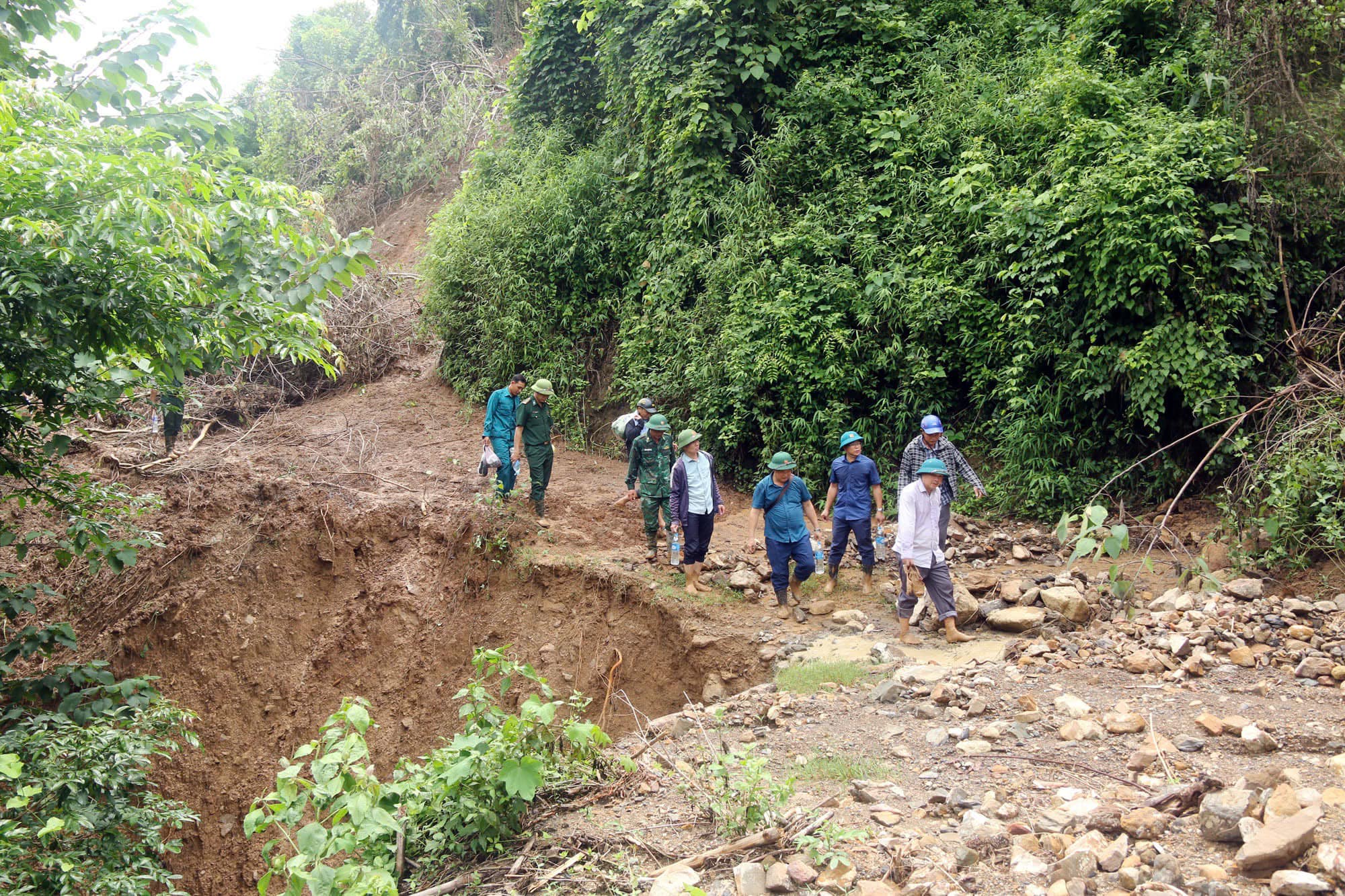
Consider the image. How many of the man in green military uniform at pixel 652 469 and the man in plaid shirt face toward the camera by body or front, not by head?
2

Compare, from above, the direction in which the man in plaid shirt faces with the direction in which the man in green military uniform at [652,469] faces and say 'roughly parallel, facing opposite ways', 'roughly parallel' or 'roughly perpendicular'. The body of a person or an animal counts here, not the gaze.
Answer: roughly parallel

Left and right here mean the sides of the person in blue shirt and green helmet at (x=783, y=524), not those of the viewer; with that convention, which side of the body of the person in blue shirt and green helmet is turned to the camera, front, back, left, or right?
front

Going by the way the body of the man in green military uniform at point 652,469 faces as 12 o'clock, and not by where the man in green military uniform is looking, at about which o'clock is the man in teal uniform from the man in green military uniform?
The man in teal uniform is roughly at 4 o'clock from the man in green military uniform.

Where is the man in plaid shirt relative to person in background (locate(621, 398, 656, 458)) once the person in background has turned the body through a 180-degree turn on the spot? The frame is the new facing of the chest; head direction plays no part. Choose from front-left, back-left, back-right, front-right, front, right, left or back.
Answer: back

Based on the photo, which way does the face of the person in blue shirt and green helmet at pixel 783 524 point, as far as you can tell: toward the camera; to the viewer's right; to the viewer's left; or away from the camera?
toward the camera

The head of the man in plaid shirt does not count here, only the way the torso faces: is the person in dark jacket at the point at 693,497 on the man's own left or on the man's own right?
on the man's own right

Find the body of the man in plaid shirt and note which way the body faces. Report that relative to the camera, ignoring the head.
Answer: toward the camera

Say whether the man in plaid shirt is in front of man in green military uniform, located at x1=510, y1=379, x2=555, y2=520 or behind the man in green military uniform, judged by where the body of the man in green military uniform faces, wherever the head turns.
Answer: in front

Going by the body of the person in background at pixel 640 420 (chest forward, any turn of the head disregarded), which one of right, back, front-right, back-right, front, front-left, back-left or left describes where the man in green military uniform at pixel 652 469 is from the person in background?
front-right

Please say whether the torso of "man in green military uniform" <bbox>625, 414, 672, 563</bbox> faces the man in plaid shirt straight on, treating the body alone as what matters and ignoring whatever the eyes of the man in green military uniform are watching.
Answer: no

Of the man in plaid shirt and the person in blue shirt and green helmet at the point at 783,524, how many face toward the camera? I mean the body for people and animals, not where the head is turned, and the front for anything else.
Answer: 2
